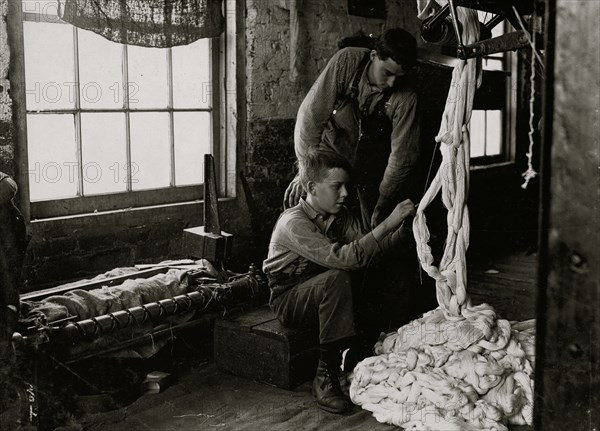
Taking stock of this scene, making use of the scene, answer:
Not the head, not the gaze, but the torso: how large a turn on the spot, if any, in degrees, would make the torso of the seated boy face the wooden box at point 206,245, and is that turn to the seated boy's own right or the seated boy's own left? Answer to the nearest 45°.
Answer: approximately 180°

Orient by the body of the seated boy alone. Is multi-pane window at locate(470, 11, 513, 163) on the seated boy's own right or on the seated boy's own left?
on the seated boy's own left

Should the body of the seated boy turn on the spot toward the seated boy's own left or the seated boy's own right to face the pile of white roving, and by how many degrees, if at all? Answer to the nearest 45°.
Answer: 0° — they already face it

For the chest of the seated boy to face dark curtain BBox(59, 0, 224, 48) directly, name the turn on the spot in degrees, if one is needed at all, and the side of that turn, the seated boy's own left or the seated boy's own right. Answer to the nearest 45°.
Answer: approximately 180°

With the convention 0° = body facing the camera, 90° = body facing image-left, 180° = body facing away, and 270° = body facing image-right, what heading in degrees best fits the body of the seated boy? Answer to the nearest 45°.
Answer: approximately 315°

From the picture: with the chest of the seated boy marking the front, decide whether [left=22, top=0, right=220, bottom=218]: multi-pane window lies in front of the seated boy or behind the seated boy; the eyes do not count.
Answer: behind
